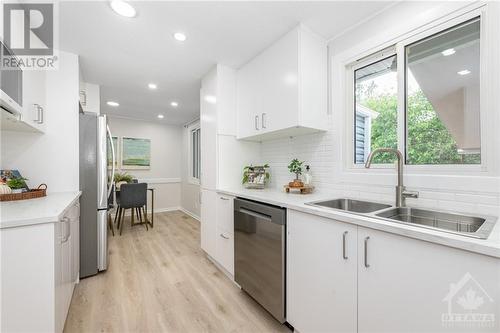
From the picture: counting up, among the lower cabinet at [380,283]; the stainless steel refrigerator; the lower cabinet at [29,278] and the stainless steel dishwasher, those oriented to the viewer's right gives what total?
2

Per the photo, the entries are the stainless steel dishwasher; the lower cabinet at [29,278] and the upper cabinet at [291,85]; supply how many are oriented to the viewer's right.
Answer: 1

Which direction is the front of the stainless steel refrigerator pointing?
to the viewer's right

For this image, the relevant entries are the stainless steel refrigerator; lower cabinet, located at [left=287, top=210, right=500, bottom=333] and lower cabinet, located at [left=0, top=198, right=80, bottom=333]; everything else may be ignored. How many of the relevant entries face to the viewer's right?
2

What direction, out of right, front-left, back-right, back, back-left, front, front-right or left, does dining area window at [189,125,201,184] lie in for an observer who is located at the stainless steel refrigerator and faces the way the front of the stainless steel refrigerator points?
front-left

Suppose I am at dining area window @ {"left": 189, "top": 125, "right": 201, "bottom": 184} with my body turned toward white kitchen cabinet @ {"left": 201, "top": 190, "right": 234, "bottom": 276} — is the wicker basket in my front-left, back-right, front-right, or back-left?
front-right

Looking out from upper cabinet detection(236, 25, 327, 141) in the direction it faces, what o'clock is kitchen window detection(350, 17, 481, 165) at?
The kitchen window is roughly at 8 o'clock from the upper cabinet.

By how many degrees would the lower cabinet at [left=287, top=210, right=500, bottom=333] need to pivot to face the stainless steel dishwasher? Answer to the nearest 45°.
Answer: approximately 45° to its right

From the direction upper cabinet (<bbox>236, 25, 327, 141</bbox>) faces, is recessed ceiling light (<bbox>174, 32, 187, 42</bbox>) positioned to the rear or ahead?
ahead

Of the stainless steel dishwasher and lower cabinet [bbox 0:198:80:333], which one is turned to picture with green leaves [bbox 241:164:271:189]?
the lower cabinet

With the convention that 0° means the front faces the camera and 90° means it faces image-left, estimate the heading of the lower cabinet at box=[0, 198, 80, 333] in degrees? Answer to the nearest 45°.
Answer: approximately 270°

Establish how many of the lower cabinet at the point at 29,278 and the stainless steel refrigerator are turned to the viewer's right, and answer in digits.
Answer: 2
